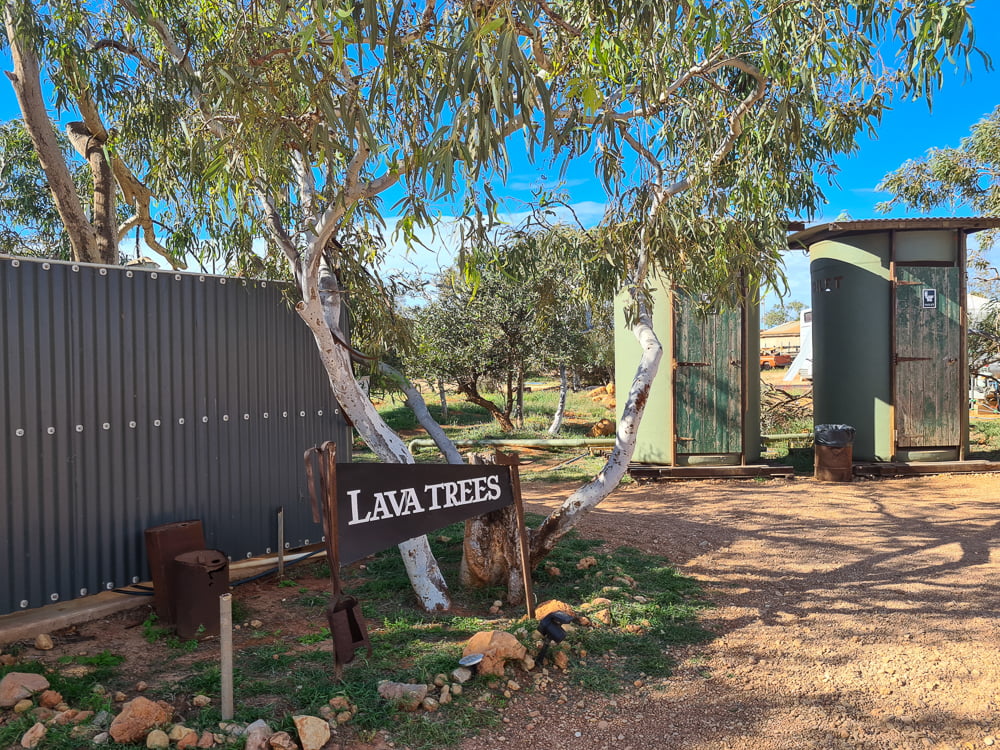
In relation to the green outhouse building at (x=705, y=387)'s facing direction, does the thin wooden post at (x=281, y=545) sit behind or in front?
in front

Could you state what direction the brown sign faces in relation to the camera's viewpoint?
facing the viewer and to the right of the viewer

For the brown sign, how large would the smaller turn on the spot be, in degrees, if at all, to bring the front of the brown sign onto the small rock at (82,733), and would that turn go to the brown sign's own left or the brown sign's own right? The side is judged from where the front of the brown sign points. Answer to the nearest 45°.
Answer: approximately 90° to the brown sign's own right

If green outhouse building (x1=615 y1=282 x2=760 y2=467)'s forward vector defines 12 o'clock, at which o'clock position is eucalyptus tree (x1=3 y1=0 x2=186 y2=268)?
The eucalyptus tree is roughly at 2 o'clock from the green outhouse building.

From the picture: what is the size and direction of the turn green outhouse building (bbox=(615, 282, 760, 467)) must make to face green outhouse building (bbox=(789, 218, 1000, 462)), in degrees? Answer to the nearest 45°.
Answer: approximately 90° to its left

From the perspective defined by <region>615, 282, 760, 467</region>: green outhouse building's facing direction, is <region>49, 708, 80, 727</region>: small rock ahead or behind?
ahead

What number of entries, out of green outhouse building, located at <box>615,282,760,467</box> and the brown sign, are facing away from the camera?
0

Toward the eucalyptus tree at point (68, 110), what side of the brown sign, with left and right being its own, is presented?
back

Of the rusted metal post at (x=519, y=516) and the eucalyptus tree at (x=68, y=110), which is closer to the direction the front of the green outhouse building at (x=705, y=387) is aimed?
the rusted metal post

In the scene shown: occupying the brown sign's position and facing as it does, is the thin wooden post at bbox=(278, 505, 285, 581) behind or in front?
behind

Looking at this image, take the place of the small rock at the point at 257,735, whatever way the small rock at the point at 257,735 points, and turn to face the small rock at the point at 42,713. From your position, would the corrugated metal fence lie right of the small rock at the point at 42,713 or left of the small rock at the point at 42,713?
right

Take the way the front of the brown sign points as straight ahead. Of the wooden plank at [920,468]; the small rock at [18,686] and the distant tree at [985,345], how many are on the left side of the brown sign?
2
